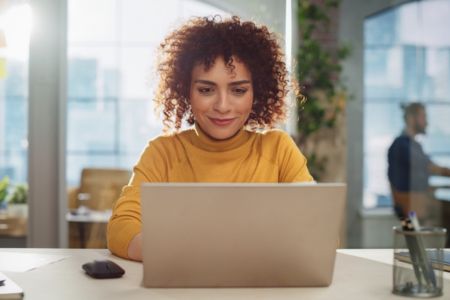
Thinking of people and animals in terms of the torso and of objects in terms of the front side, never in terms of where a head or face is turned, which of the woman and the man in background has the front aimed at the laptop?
the woman

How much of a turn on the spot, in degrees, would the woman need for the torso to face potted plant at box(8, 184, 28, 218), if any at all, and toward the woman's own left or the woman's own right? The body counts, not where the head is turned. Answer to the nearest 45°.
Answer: approximately 135° to the woman's own right

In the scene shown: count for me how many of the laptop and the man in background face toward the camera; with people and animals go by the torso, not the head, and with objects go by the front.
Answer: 0

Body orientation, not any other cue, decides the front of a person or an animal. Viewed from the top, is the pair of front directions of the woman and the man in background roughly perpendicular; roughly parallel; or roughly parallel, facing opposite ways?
roughly perpendicular

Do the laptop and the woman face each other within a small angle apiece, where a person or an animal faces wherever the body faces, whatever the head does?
yes

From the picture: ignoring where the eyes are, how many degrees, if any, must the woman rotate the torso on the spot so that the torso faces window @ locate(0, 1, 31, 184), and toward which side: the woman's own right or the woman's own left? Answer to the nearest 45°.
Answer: approximately 135° to the woman's own right

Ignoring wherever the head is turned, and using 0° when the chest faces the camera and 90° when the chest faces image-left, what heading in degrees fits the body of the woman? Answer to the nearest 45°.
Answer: approximately 0°

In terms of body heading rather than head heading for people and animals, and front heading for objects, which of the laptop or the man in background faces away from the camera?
the laptop

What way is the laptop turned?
away from the camera

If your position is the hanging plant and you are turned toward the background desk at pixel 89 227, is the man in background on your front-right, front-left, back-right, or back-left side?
back-left
